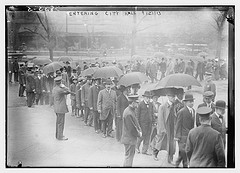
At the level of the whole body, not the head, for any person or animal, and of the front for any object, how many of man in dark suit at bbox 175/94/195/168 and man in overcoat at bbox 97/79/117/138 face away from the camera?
0

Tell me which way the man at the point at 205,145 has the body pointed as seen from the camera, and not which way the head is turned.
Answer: away from the camera

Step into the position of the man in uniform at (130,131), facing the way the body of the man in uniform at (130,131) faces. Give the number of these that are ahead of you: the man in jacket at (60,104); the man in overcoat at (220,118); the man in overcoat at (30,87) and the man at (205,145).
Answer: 2
